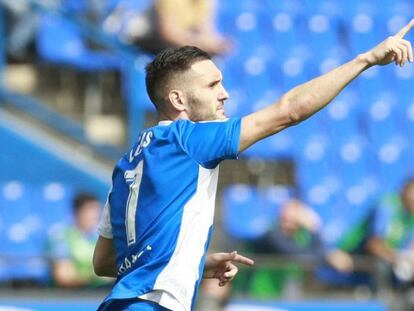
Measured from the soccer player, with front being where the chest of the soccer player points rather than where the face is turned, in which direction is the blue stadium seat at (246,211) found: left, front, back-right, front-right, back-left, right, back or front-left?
front-left

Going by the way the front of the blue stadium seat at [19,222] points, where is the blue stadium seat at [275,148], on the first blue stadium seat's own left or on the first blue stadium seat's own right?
on the first blue stadium seat's own left

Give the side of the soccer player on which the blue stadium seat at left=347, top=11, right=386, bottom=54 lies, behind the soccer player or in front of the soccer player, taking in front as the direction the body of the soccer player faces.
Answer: in front

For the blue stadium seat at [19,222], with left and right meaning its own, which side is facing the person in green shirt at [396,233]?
left

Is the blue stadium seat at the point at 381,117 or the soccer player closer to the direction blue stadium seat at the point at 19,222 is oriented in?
the soccer player

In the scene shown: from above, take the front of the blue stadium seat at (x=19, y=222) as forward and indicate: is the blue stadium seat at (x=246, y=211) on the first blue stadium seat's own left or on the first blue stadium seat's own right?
on the first blue stadium seat's own left

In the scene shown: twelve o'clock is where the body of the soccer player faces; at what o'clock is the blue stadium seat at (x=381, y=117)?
The blue stadium seat is roughly at 11 o'clock from the soccer player.

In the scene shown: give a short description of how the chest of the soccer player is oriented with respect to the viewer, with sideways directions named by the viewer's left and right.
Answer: facing away from the viewer and to the right of the viewer

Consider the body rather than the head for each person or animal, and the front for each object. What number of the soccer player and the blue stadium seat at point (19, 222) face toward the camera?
1

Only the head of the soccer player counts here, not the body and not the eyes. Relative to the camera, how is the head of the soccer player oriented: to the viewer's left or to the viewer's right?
to the viewer's right

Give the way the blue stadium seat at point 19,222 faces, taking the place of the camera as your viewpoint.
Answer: facing the viewer
